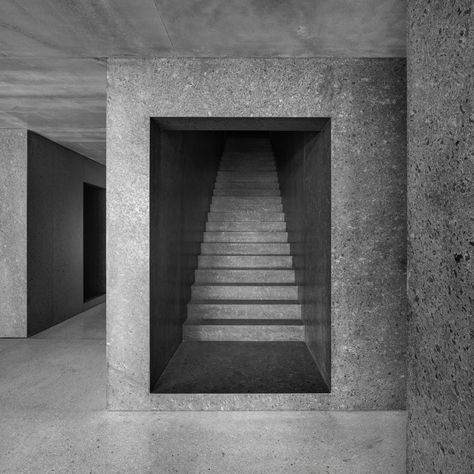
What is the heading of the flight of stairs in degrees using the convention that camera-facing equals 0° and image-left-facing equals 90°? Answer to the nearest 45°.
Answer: approximately 0°

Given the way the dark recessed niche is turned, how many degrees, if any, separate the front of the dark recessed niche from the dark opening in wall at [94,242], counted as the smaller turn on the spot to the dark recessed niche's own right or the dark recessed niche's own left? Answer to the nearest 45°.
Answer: approximately 135° to the dark recessed niche's own right

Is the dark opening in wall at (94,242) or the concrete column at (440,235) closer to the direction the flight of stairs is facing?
the concrete column

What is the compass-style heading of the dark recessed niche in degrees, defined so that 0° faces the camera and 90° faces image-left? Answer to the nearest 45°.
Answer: approximately 0°
